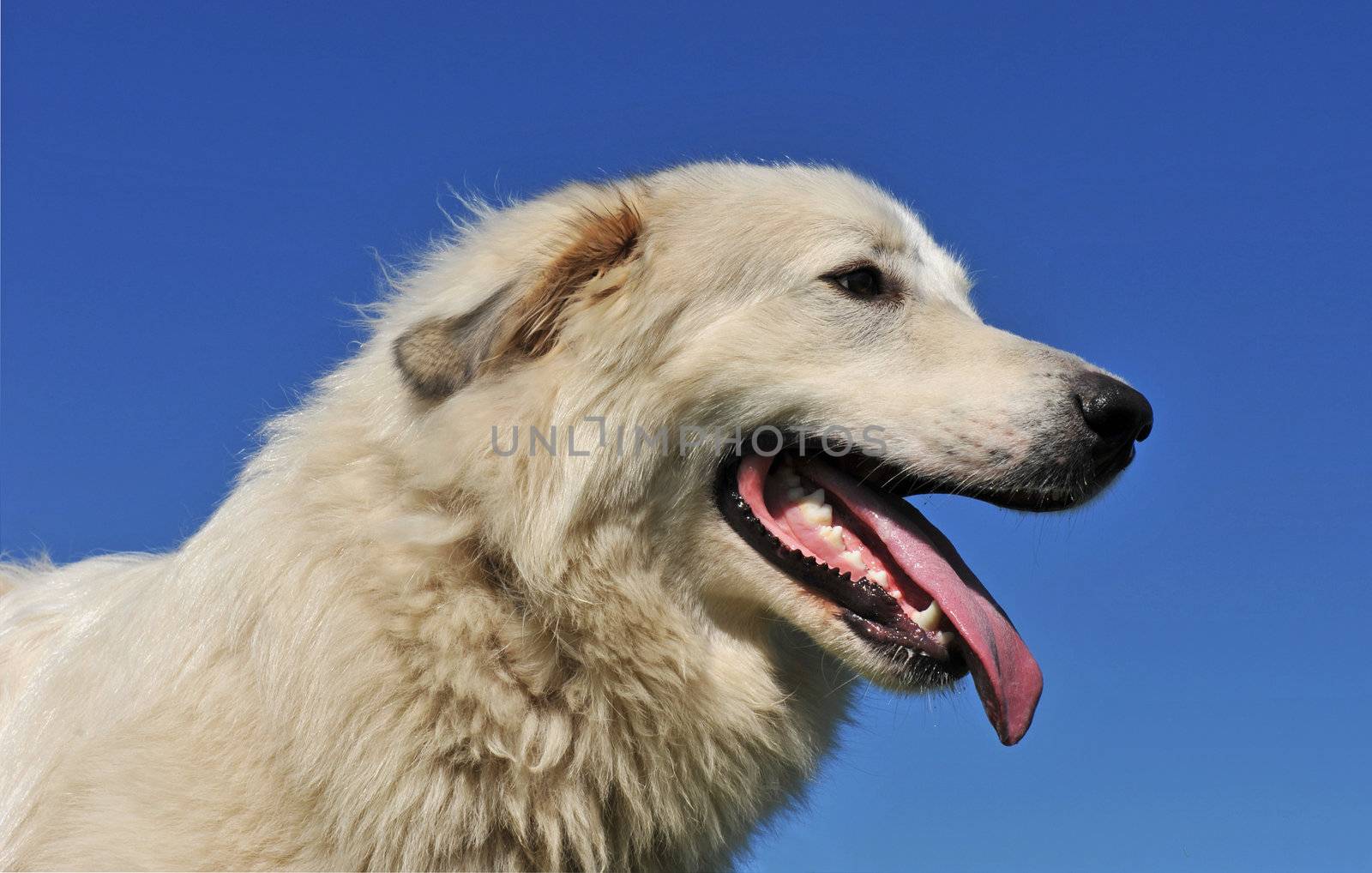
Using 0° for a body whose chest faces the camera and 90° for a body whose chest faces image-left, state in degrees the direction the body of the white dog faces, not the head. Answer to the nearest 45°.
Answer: approximately 270°
